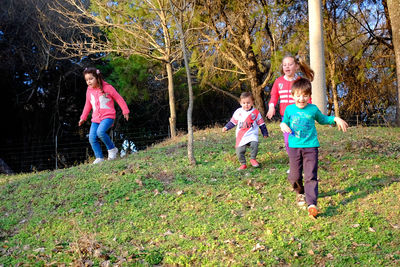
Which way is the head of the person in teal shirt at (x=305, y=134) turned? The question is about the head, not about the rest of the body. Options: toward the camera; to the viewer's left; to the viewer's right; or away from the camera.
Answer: toward the camera

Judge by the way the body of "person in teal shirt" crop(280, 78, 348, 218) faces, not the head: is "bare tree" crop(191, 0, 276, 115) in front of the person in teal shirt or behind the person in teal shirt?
behind

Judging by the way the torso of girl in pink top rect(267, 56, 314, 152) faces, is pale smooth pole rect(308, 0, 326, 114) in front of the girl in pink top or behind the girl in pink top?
behind

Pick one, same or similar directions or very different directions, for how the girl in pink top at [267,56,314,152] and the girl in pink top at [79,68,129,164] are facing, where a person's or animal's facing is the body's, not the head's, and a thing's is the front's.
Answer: same or similar directions

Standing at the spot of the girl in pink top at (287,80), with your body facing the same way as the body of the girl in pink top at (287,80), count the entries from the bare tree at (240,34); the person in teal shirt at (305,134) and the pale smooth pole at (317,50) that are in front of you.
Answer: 1

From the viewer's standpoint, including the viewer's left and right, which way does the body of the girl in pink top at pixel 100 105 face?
facing the viewer and to the left of the viewer

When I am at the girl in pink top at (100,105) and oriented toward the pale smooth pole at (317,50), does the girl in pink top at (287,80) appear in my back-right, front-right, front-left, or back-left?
front-right

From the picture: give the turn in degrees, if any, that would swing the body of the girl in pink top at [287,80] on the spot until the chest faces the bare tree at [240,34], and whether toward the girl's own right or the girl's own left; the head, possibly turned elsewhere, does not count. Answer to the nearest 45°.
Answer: approximately 180°

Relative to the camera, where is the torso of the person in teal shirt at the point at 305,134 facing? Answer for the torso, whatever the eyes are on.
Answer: toward the camera

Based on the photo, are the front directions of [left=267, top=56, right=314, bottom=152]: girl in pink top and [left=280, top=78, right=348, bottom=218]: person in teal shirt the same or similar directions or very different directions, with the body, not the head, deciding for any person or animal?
same or similar directions

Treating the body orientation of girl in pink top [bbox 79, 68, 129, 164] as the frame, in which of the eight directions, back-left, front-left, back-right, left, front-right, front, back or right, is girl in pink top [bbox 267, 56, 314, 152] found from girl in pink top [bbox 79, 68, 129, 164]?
left

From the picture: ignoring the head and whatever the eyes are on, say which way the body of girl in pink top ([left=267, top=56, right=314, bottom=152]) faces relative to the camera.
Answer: toward the camera

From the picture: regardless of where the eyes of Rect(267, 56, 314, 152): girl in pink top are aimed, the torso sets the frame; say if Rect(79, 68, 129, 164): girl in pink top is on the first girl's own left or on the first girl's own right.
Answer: on the first girl's own right

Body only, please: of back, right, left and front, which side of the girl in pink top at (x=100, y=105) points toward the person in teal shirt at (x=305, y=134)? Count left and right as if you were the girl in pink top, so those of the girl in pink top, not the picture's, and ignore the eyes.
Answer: left
